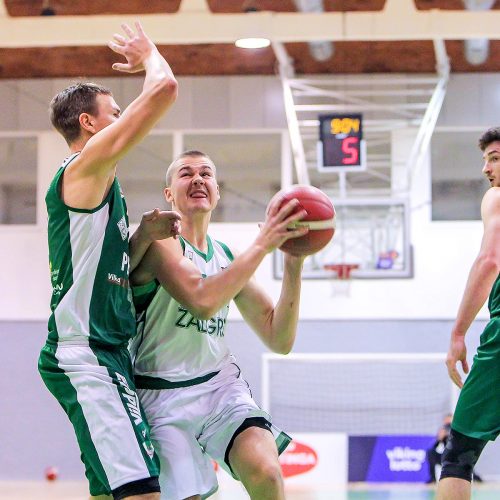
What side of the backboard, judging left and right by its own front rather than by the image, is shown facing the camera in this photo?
front

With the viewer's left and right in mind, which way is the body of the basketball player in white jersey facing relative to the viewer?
facing the viewer and to the right of the viewer

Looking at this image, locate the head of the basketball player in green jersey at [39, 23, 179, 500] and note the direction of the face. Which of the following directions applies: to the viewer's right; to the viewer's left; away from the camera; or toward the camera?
to the viewer's right

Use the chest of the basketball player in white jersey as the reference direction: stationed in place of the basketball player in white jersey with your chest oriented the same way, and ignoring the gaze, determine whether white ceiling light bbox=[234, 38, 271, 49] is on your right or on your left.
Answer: on your left

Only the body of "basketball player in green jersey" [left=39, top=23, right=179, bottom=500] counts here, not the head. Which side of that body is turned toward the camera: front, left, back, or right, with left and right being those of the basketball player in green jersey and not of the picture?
right

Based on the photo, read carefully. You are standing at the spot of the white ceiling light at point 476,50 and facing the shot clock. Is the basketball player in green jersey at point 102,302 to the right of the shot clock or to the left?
left

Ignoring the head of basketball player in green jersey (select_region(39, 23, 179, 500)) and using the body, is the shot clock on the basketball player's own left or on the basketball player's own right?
on the basketball player's own left

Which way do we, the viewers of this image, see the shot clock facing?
facing the viewer

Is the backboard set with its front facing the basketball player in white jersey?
yes

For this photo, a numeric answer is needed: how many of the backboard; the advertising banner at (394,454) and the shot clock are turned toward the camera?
3
